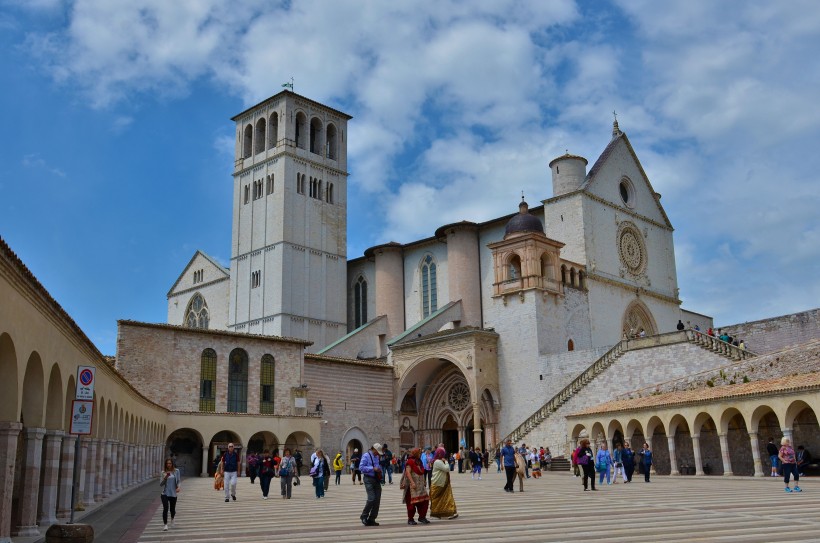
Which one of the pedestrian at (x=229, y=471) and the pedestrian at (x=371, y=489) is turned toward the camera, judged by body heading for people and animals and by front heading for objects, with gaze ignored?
the pedestrian at (x=229, y=471)

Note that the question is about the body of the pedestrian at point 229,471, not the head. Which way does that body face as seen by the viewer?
toward the camera

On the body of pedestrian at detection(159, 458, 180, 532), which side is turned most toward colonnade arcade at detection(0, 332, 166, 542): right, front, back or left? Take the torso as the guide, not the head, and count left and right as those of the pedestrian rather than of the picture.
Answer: right

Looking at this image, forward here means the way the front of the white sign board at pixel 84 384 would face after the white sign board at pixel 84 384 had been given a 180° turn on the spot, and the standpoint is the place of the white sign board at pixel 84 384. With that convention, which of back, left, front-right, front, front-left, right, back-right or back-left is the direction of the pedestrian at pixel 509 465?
front-right

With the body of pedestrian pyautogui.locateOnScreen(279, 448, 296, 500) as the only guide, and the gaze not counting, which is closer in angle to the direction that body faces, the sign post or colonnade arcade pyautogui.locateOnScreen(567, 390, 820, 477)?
the sign post

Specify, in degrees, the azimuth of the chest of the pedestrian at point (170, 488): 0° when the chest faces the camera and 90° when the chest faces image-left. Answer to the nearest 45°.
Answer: approximately 0°

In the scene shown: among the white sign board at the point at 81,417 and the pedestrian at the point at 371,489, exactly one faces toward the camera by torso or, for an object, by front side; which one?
the white sign board

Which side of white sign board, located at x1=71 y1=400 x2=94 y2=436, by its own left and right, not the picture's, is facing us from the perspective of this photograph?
front

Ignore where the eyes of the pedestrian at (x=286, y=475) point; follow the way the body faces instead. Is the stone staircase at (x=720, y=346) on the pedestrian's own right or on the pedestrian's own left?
on the pedestrian's own left

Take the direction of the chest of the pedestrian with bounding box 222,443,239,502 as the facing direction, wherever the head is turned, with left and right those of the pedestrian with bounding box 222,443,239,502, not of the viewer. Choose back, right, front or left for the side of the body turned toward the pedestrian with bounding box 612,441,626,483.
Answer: left

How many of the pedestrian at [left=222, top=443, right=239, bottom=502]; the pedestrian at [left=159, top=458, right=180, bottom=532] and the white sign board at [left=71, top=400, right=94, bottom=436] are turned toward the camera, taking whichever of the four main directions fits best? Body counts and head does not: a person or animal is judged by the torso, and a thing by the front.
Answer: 3

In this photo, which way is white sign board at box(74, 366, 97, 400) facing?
toward the camera
